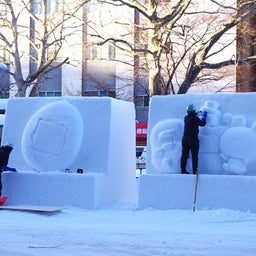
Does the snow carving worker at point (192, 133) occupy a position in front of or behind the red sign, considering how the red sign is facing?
in front

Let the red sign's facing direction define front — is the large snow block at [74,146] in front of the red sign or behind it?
in front

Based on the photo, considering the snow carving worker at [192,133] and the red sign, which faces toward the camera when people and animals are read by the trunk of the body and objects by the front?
the red sign

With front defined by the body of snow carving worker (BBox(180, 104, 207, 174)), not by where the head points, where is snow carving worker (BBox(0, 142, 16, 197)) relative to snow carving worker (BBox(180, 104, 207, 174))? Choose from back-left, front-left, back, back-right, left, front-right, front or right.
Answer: back-left

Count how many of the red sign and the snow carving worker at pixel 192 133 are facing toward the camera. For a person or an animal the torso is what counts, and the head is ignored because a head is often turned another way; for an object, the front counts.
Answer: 1

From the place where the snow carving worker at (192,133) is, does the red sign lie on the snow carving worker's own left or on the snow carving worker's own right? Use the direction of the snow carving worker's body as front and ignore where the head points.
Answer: on the snow carving worker's own left

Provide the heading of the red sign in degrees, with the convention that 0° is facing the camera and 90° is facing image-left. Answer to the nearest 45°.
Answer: approximately 0°

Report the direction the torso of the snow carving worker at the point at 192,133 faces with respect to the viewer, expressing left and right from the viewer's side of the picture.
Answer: facing away from the viewer and to the right of the viewer

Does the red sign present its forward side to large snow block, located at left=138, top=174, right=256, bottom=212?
yes

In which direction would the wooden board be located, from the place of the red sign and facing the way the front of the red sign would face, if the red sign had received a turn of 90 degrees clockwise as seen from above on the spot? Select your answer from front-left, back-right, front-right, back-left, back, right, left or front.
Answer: left

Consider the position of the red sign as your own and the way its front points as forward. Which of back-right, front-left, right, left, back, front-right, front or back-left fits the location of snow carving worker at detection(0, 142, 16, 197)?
front
